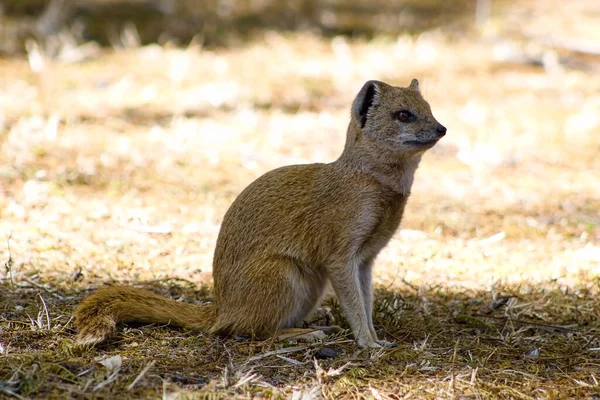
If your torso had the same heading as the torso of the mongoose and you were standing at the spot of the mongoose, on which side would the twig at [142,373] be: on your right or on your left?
on your right

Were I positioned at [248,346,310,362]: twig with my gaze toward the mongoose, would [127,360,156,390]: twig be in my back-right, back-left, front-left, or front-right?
back-left

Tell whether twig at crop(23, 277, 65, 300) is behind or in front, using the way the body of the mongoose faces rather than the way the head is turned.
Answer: behind

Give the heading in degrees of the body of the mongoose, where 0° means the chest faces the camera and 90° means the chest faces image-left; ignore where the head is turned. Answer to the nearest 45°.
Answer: approximately 270°
